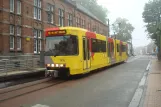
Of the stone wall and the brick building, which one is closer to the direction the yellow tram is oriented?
the stone wall

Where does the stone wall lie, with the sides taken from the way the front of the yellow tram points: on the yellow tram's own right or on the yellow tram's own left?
on the yellow tram's own right

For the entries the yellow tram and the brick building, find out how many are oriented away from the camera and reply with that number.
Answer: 0

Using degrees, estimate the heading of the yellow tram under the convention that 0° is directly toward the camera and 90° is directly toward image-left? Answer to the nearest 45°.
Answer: approximately 45°

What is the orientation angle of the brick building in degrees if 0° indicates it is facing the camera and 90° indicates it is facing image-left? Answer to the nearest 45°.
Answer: approximately 315°

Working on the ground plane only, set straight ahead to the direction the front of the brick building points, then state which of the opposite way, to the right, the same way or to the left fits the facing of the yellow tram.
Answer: to the right
